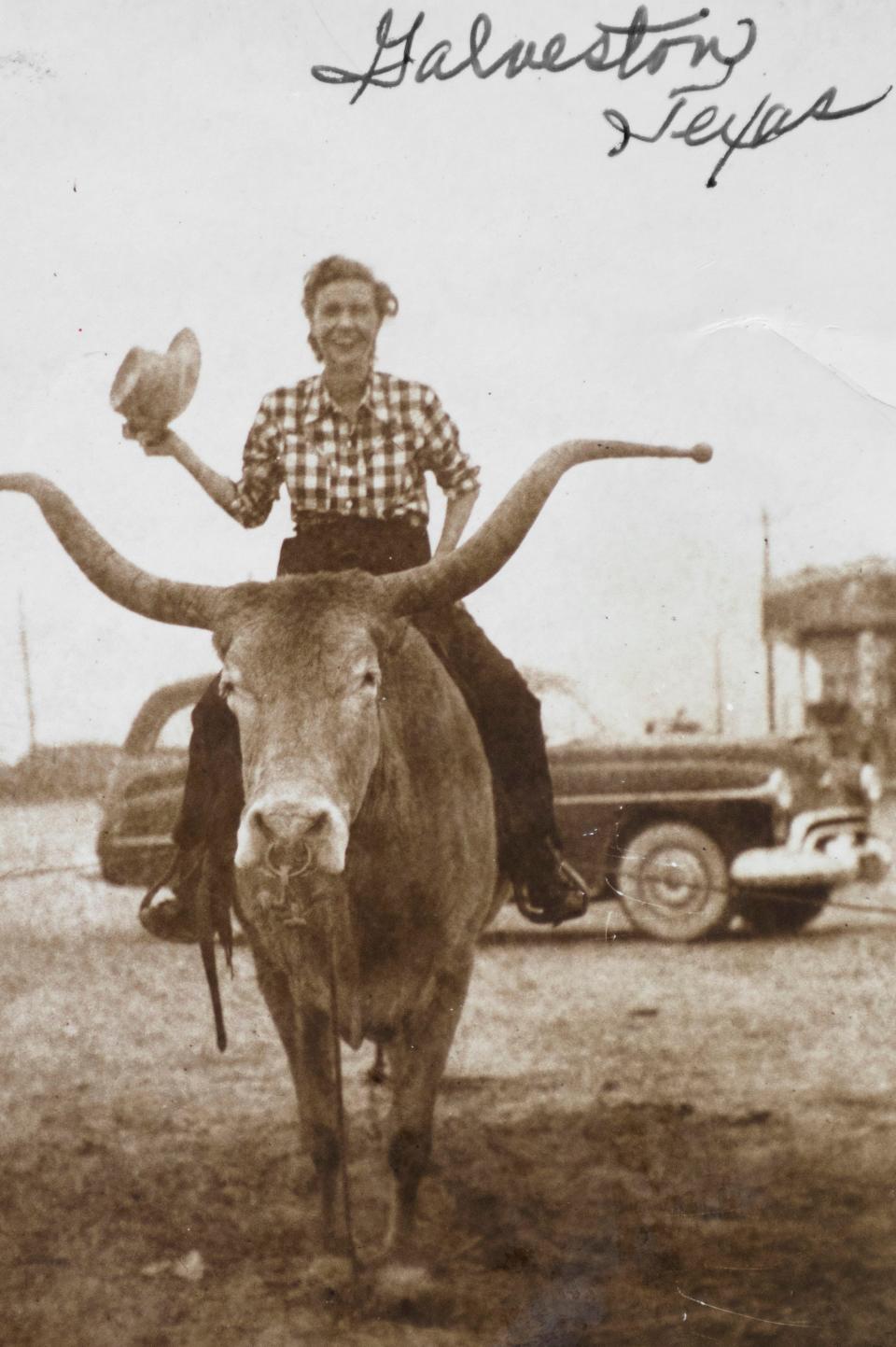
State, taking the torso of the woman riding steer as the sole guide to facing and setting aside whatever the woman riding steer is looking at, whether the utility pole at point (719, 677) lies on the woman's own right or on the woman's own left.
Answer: on the woman's own left

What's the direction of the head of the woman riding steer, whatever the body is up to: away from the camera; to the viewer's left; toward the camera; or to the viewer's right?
toward the camera

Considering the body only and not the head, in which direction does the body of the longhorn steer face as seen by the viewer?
toward the camera

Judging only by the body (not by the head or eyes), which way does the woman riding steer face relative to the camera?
toward the camera

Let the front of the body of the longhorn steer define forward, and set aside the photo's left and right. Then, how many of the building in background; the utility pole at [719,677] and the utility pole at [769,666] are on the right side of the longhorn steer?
0

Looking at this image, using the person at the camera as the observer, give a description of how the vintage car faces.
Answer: facing the viewer and to the right of the viewer
